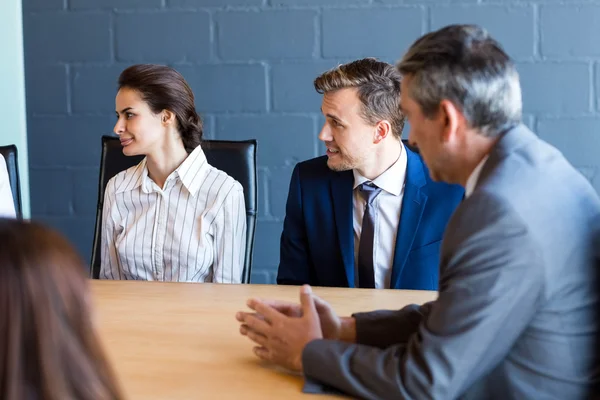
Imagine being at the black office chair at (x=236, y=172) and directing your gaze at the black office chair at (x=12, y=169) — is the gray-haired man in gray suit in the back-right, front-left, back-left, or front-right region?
back-left

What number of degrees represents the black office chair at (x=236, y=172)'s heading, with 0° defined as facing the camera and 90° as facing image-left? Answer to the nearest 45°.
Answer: approximately 0°

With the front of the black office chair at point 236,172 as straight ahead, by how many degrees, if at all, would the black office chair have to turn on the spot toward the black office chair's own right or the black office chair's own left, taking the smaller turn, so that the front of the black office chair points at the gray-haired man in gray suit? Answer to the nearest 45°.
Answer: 0° — it already faces them
